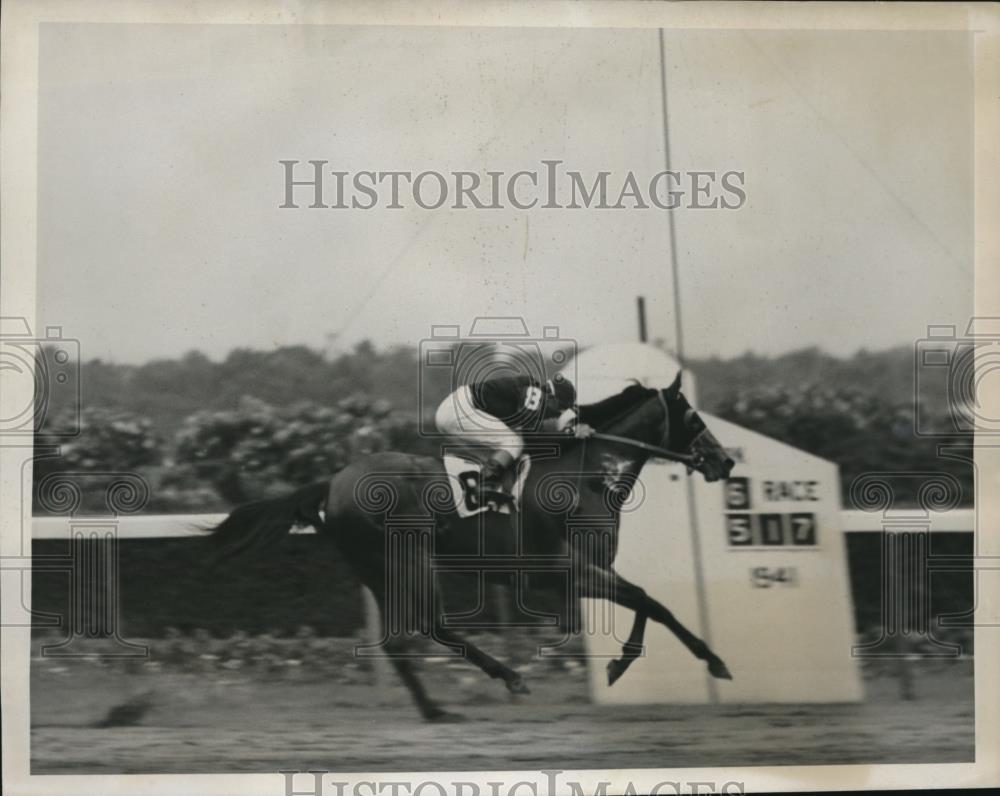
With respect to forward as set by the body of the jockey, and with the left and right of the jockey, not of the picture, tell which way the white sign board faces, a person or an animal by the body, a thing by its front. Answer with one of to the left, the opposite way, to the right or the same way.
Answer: to the right

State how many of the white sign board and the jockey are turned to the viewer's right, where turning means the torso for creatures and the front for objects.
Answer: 1

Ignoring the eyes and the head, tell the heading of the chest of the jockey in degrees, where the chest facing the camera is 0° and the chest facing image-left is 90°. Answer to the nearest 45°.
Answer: approximately 270°

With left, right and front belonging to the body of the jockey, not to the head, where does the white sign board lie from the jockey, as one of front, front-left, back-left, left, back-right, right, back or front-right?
front

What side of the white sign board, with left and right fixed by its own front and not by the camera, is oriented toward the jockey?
right

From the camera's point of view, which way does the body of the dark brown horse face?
to the viewer's right

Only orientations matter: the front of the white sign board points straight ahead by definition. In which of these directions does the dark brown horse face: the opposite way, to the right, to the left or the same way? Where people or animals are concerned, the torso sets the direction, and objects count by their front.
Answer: to the left

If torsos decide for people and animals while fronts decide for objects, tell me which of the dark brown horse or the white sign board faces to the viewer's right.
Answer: the dark brown horse

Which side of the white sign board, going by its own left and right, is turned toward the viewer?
front

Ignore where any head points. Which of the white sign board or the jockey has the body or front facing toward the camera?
the white sign board

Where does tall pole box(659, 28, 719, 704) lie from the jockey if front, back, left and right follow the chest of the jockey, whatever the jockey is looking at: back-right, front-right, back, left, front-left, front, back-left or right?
front

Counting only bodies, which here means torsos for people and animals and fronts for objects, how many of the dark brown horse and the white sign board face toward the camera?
1
